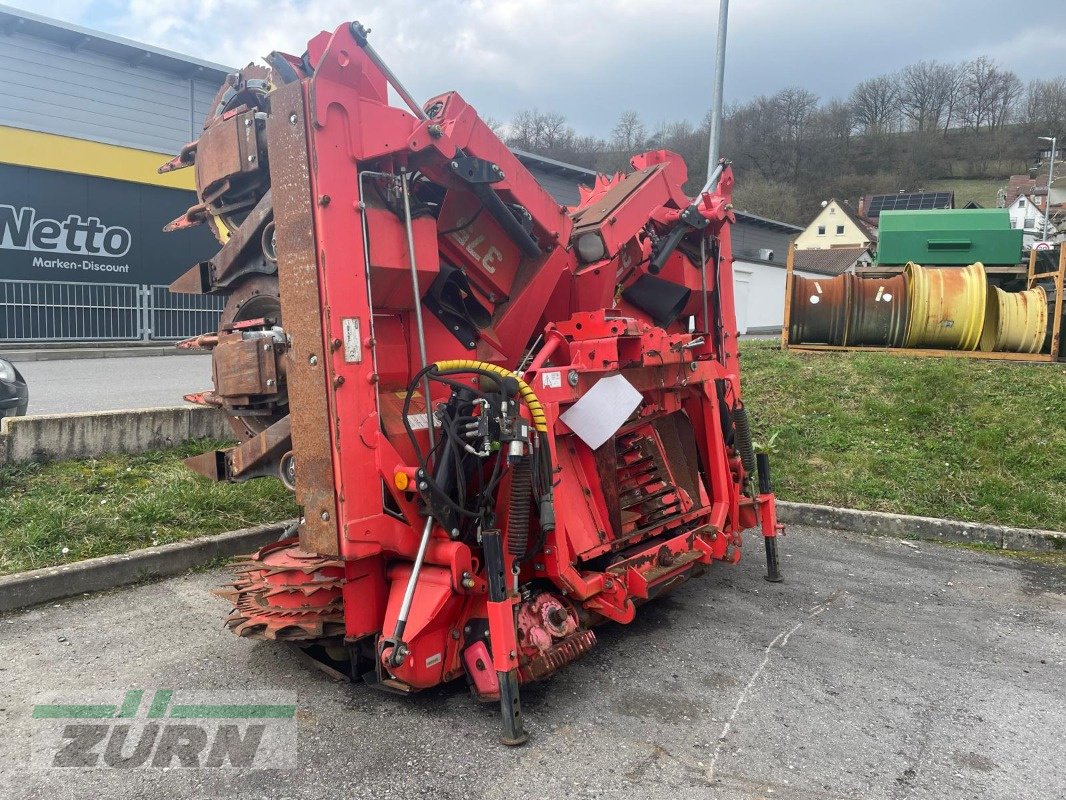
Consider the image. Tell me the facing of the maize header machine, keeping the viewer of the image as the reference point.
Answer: facing away from the viewer and to the left of the viewer

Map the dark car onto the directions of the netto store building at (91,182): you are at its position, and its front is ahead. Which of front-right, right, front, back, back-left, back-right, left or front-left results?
front-right

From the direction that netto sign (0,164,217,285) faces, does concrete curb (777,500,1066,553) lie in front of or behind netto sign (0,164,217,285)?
in front

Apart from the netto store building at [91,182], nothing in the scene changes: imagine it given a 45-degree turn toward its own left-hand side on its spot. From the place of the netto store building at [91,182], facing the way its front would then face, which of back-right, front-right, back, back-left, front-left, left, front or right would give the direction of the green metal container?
front-right

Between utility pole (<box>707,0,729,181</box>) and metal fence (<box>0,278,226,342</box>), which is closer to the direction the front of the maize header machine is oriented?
the metal fence

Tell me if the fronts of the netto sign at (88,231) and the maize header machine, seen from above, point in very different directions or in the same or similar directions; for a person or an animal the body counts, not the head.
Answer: very different directions

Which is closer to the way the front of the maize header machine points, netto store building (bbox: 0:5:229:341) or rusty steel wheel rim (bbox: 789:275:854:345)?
the netto store building

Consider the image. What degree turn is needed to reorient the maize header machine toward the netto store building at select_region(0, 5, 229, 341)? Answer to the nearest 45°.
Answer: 0° — it already faces it

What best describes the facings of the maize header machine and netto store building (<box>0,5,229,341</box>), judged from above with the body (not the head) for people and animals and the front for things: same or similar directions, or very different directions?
very different directions

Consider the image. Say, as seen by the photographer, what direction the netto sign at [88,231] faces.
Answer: facing the viewer and to the right of the viewer

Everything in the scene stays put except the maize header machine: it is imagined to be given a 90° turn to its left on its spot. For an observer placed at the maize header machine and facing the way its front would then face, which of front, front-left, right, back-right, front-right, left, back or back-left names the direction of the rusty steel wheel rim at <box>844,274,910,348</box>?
back

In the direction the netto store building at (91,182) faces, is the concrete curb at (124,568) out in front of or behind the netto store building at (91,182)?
in front

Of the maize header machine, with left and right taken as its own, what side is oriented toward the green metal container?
right

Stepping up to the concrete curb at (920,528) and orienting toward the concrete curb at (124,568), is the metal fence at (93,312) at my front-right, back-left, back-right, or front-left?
front-right

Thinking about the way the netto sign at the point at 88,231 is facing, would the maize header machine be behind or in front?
in front
